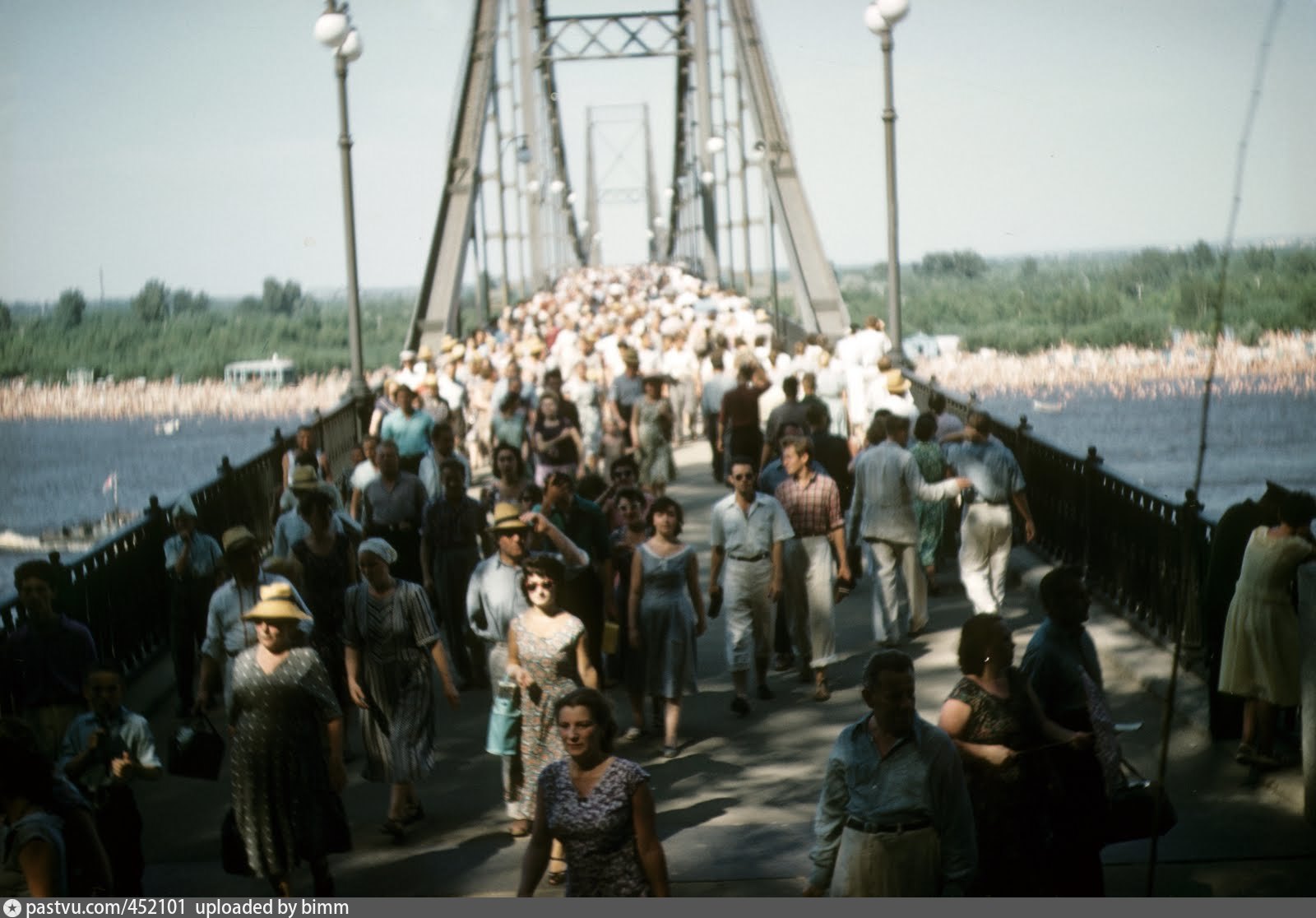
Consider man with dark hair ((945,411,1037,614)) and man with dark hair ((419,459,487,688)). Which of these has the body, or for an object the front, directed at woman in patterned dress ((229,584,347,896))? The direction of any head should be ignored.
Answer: man with dark hair ((419,459,487,688))

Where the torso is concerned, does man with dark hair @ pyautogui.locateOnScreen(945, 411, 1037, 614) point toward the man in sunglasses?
no

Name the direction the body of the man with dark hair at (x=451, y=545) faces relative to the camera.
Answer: toward the camera

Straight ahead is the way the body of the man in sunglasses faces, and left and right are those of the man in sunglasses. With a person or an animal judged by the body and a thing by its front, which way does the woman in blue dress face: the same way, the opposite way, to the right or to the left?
the same way

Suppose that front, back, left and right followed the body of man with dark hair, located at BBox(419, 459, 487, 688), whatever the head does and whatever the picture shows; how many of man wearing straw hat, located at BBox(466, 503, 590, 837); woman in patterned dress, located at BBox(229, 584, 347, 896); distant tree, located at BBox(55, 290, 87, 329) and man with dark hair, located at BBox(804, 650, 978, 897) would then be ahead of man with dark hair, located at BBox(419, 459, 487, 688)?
3

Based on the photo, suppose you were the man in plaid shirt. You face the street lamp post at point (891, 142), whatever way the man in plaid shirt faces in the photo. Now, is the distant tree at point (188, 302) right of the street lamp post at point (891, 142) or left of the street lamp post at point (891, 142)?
left

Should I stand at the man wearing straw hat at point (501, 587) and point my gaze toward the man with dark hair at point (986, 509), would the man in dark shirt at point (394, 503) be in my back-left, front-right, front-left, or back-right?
front-left

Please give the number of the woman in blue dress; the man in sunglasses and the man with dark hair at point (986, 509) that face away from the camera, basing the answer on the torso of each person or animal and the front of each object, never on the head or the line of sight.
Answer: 1

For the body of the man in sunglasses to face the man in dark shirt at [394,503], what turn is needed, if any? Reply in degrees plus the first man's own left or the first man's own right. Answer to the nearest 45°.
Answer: approximately 135° to the first man's own right

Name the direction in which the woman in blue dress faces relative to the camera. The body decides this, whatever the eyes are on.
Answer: toward the camera

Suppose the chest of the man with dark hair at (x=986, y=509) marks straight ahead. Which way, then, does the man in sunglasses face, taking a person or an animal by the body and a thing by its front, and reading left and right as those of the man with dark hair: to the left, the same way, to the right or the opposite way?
the opposite way

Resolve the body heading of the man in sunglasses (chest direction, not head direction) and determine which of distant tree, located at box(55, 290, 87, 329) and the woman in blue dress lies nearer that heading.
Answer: the woman in blue dress

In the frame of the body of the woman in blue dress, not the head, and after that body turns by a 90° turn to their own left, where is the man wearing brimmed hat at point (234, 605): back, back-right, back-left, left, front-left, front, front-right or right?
back-right

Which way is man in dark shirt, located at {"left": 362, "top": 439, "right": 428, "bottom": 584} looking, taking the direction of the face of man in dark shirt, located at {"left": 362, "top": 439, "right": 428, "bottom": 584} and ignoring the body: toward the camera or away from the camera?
toward the camera

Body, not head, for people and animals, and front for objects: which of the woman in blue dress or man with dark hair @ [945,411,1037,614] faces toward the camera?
the woman in blue dress

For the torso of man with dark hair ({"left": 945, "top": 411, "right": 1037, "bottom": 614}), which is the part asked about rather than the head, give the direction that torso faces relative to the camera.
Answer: away from the camera

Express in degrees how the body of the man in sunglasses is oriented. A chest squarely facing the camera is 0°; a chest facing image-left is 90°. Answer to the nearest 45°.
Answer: approximately 0°

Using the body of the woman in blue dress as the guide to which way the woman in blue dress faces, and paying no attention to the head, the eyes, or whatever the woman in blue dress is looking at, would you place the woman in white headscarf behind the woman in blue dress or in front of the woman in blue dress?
in front
